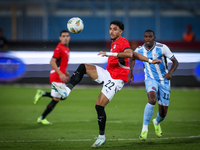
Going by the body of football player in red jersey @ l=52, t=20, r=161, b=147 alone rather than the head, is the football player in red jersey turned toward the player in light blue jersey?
no

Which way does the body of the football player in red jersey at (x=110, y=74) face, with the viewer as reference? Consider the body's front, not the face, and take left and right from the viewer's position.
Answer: facing the viewer and to the left of the viewer

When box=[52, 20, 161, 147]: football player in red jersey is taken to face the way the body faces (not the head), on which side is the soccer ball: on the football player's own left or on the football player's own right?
on the football player's own right
